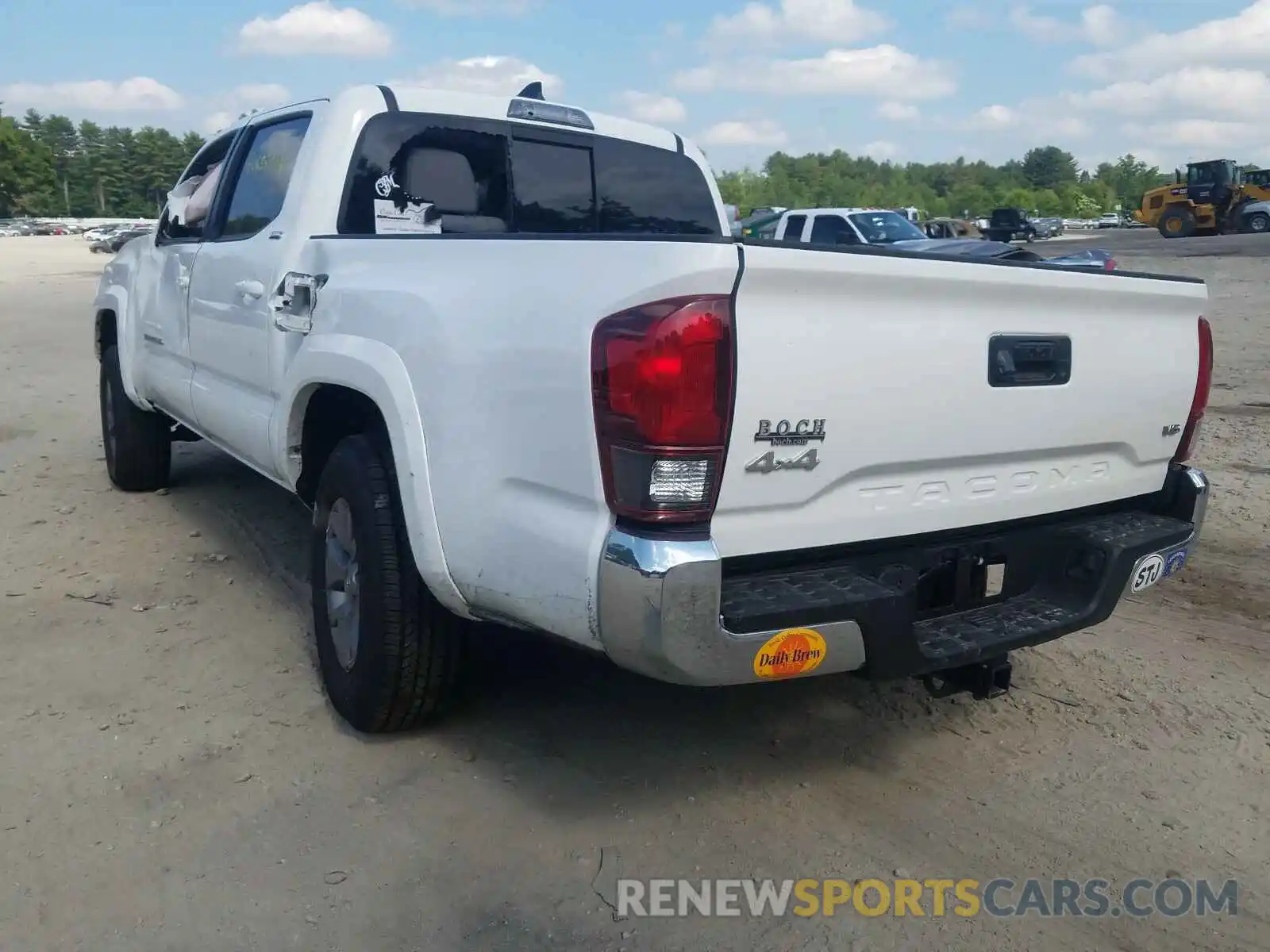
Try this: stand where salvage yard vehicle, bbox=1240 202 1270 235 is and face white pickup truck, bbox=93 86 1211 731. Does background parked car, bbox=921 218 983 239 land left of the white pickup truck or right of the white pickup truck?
right

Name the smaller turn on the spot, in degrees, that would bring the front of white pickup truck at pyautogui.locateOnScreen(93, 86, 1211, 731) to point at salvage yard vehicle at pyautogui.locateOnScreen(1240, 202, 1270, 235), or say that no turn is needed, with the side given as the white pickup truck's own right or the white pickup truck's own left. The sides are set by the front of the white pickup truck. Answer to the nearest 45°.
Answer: approximately 90° to the white pickup truck's own right

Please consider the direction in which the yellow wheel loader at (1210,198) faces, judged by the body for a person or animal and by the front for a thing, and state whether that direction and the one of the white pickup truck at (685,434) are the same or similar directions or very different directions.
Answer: very different directions

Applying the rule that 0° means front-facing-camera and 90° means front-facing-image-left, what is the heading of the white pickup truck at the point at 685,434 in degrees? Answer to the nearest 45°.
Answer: approximately 135°

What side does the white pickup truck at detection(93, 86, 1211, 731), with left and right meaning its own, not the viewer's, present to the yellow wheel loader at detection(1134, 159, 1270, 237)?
right

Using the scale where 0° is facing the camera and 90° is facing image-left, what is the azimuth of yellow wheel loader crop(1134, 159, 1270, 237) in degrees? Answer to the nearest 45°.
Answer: approximately 270°

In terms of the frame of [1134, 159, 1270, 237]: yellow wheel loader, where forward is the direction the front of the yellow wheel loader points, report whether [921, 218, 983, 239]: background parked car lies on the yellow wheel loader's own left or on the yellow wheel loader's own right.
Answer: on the yellow wheel loader's own right

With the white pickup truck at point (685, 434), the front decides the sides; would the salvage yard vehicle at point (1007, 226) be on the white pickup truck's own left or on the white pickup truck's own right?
on the white pickup truck's own right
